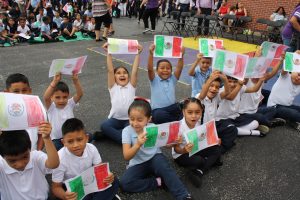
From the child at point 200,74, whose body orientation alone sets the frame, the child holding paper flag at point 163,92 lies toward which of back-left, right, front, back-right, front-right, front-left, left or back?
front-right

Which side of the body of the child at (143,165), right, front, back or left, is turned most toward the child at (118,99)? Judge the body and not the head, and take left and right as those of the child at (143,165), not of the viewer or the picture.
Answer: back

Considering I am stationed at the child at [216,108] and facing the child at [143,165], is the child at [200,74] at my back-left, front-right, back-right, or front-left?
back-right

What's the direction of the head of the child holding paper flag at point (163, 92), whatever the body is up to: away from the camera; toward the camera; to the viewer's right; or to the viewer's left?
toward the camera

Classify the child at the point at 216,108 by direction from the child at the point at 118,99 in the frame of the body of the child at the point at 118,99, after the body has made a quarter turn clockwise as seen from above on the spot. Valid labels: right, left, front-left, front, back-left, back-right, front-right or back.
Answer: back

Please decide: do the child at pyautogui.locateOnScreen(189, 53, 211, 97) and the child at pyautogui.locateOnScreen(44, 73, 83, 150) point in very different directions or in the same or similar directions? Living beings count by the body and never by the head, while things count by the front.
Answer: same or similar directions

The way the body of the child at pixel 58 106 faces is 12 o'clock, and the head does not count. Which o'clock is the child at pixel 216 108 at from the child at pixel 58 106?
the child at pixel 216 108 is roughly at 9 o'clock from the child at pixel 58 106.

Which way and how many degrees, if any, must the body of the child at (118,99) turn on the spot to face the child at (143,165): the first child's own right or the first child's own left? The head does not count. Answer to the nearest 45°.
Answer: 0° — they already face them

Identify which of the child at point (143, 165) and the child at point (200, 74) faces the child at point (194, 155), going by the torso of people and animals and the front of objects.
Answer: the child at point (200, 74)

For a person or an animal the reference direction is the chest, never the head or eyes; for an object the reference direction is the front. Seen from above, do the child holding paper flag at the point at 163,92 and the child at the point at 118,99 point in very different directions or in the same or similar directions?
same or similar directions

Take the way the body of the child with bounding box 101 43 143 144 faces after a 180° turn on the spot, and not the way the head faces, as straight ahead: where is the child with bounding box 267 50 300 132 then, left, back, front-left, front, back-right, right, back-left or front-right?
right

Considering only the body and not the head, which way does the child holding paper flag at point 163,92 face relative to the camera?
toward the camera

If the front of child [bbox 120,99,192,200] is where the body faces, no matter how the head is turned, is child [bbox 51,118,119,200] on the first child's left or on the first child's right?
on the first child's right

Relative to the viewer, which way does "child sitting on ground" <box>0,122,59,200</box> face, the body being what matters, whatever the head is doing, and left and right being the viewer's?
facing the viewer

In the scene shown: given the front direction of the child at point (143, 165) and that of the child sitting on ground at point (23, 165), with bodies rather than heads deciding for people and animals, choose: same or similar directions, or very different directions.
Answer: same or similar directions

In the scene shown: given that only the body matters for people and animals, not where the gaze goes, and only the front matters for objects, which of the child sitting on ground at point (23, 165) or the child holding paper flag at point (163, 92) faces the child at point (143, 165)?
the child holding paper flag

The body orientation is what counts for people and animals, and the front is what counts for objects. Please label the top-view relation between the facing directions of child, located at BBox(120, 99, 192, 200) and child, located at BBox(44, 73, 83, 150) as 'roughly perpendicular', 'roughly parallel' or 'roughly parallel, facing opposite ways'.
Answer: roughly parallel

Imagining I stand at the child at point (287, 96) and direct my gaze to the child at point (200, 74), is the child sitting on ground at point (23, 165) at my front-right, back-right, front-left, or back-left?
front-left

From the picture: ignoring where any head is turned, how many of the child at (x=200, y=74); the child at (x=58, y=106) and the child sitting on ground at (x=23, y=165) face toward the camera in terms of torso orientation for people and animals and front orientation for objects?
3
